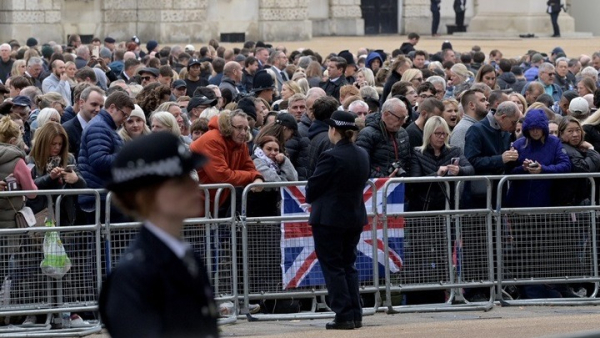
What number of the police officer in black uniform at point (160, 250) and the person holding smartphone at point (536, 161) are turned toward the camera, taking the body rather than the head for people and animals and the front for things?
1

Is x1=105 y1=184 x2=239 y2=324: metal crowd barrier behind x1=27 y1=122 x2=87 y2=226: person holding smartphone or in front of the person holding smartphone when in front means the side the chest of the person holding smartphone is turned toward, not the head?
in front

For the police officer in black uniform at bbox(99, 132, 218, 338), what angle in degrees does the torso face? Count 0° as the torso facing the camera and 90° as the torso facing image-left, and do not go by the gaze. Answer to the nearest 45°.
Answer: approximately 270°

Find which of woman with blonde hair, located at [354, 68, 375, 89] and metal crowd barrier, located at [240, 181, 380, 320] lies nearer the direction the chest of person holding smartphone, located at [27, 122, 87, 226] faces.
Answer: the metal crowd barrier

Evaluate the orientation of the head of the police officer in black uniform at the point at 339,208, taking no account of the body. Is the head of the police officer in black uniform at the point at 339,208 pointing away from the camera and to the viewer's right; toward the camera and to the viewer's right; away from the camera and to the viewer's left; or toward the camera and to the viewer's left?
away from the camera and to the viewer's left

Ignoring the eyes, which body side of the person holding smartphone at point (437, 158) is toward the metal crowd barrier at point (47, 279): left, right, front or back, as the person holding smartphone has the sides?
right

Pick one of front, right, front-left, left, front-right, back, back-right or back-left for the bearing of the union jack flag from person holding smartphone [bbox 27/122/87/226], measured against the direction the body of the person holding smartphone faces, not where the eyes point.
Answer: front-left

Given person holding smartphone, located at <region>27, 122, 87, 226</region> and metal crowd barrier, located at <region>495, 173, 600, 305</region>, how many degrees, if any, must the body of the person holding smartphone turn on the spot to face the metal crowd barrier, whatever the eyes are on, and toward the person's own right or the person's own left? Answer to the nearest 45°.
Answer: approximately 45° to the person's own left

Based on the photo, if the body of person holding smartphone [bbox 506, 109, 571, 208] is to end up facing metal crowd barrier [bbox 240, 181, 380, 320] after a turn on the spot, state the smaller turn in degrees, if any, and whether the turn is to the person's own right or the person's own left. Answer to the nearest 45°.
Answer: approximately 45° to the person's own right

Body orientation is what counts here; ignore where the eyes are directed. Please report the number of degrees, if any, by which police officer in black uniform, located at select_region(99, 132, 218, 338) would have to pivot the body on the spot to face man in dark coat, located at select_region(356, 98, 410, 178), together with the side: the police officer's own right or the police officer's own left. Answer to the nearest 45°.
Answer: approximately 90° to the police officer's own left

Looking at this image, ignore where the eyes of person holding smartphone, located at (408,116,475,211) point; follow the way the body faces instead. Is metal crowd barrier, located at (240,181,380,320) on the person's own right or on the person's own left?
on the person's own right
